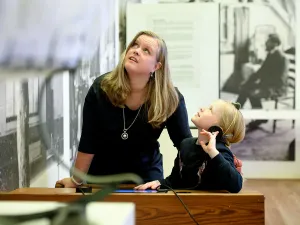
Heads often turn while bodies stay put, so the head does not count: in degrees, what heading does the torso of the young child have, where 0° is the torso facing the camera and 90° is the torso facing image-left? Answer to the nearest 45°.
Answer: approximately 45°
